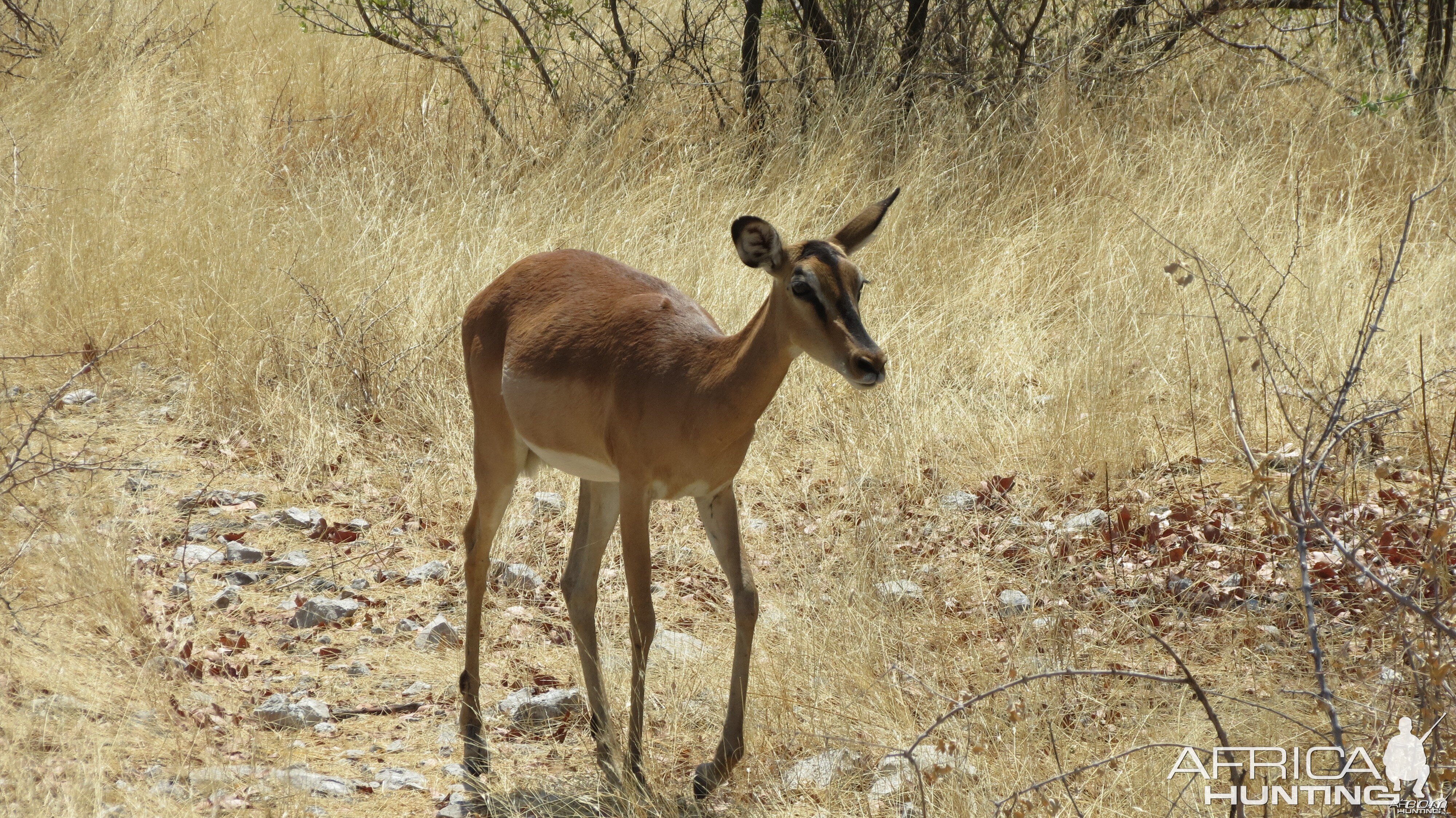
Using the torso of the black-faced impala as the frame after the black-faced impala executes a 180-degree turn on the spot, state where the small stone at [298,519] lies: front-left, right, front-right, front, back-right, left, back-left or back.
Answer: front

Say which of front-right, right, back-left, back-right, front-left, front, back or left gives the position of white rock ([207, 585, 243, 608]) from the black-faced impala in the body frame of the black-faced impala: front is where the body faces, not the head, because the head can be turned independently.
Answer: back

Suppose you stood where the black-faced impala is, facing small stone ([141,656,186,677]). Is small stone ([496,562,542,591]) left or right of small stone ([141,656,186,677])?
right

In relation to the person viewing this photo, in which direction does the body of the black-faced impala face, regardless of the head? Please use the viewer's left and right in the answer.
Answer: facing the viewer and to the right of the viewer

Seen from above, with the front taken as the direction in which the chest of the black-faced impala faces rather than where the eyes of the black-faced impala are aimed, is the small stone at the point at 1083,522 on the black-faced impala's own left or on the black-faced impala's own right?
on the black-faced impala's own left

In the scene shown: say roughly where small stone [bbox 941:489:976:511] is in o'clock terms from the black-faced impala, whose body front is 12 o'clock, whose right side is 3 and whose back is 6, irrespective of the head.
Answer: The small stone is roughly at 9 o'clock from the black-faced impala.

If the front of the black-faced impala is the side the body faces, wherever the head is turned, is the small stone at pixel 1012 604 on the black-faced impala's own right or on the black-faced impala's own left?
on the black-faced impala's own left

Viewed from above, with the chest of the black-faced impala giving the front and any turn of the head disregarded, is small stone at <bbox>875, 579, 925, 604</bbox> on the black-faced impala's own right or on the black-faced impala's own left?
on the black-faced impala's own left

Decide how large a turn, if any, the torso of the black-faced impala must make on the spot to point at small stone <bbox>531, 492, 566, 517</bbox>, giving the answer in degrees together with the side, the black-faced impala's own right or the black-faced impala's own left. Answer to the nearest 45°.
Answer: approximately 135° to the black-faced impala's own left

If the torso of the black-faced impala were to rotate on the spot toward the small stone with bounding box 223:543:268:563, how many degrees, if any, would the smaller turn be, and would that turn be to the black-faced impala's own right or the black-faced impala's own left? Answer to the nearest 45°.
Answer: approximately 180°

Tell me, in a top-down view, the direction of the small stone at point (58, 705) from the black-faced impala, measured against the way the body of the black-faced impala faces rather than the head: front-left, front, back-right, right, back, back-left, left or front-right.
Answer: back-right
